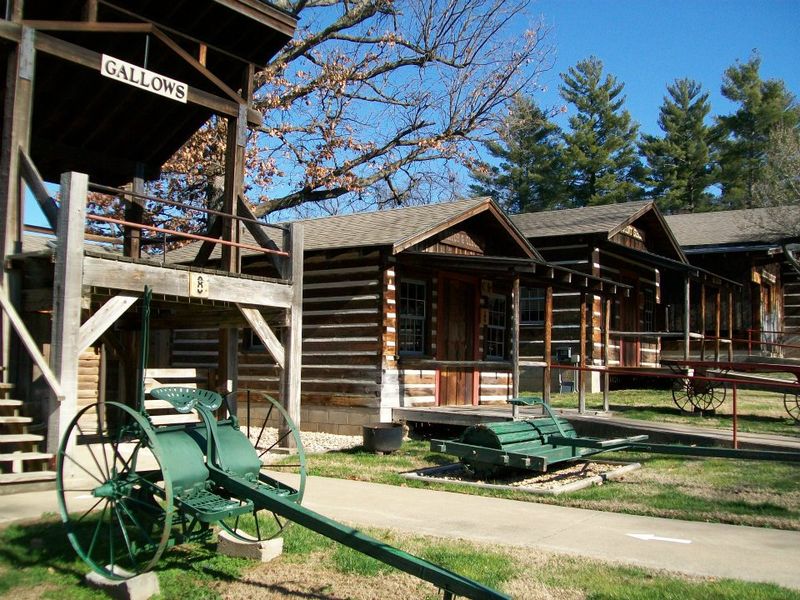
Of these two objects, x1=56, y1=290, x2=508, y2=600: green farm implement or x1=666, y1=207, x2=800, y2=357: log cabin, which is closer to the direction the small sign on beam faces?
the green farm implement

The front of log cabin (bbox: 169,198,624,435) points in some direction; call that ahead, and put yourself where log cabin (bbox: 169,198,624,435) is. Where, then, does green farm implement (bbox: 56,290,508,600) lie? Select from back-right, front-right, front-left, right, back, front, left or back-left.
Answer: front-right

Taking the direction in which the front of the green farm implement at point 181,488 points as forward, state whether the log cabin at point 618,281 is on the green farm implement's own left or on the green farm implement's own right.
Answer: on the green farm implement's own left

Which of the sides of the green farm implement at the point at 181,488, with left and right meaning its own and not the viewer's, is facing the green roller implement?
left

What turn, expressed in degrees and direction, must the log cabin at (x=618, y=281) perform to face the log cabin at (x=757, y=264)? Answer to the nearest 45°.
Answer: approximately 90° to its left

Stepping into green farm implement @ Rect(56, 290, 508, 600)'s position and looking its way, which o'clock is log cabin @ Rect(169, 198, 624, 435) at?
The log cabin is roughly at 8 o'clock from the green farm implement.

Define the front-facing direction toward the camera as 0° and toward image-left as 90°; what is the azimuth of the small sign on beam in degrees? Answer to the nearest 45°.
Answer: approximately 315°

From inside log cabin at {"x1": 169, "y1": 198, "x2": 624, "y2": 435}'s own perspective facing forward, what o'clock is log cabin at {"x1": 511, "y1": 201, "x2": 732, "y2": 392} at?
log cabin at {"x1": 511, "y1": 201, "x2": 732, "y2": 392} is roughly at 9 o'clock from log cabin at {"x1": 169, "y1": 198, "x2": 624, "y2": 435}.

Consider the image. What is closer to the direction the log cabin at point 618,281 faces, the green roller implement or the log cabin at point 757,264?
the green roller implement
